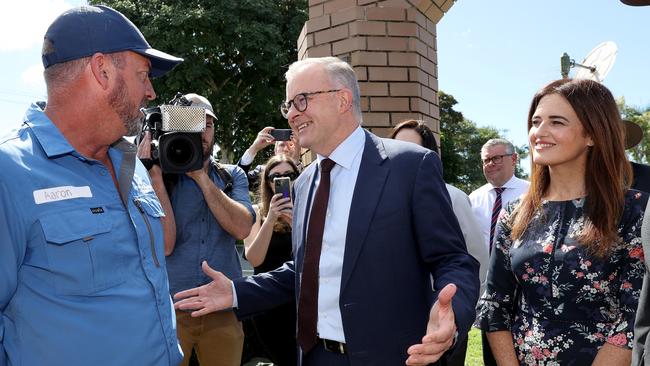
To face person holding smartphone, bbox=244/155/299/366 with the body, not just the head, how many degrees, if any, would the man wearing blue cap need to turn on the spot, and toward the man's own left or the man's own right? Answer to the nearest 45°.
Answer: approximately 90° to the man's own left

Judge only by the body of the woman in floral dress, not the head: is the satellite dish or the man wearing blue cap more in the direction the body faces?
the man wearing blue cap

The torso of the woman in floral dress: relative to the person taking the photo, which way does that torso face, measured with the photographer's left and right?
facing the viewer and to the left of the viewer

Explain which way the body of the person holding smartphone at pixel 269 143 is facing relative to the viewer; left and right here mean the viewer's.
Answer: facing the viewer

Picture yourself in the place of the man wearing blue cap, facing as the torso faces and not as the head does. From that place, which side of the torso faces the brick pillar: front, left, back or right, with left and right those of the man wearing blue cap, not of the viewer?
left

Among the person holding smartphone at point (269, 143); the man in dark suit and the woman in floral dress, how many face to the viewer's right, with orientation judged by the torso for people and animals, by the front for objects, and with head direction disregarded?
0

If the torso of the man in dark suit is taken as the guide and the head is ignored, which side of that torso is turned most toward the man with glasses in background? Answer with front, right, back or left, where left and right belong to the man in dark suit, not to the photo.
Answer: back

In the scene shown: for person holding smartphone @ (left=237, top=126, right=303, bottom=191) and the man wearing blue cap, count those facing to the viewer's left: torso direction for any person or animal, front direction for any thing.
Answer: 0

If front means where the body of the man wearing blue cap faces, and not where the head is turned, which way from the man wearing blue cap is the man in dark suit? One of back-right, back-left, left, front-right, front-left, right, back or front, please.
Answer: front-left

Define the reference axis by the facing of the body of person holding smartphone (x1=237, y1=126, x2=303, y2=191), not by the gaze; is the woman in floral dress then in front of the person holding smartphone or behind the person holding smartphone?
in front

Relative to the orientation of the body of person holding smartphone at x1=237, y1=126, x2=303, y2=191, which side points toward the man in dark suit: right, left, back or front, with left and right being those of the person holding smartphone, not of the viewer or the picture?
front

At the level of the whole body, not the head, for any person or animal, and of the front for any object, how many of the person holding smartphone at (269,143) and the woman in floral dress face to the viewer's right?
0

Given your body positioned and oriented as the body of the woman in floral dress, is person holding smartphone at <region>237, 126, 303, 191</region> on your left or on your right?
on your right

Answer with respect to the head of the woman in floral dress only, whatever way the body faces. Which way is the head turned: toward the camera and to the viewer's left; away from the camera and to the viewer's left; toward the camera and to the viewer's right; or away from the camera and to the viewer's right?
toward the camera and to the viewer's left

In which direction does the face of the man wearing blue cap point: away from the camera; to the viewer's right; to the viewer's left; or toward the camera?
to the viewer's right

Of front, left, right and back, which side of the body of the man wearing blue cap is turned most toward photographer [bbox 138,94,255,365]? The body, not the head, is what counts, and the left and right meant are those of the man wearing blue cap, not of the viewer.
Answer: left
